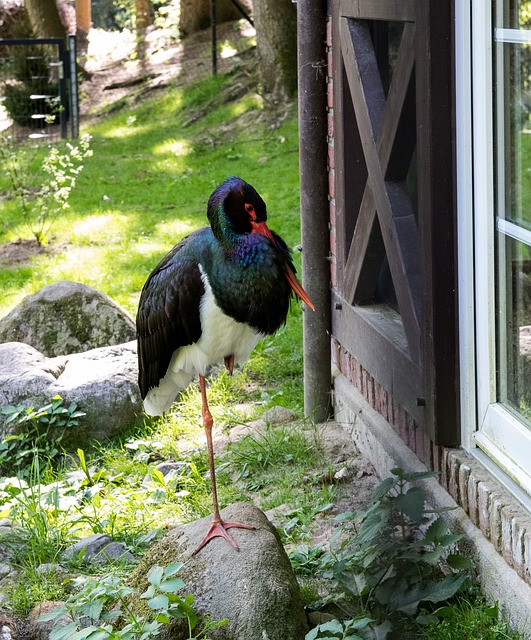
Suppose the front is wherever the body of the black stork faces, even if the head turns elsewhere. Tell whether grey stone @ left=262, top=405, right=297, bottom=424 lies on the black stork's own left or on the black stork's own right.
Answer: on the black stork's own left

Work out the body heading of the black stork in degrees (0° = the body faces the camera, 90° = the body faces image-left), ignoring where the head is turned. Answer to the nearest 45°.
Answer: approximately 315°

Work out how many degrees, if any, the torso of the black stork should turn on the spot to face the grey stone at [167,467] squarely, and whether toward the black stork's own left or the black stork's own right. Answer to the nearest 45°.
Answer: approximately 135° to the black stork's own left

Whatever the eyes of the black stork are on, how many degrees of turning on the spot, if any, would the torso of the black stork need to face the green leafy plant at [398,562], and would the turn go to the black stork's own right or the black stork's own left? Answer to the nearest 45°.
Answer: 0° — it already faces it

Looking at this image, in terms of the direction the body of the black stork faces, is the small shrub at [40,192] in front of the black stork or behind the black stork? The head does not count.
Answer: behind

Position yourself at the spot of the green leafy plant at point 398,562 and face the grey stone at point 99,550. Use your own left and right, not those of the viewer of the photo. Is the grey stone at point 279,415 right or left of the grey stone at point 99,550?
right

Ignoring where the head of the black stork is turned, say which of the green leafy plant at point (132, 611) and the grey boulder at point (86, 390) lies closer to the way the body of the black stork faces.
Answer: the green leafy plant

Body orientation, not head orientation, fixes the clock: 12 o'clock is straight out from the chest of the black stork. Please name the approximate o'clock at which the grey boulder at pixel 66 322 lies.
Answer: The grey boulder is roughly at 7 o'clock from the black stork.

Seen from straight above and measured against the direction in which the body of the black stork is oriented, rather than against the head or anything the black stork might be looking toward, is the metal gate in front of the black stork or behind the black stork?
behind
